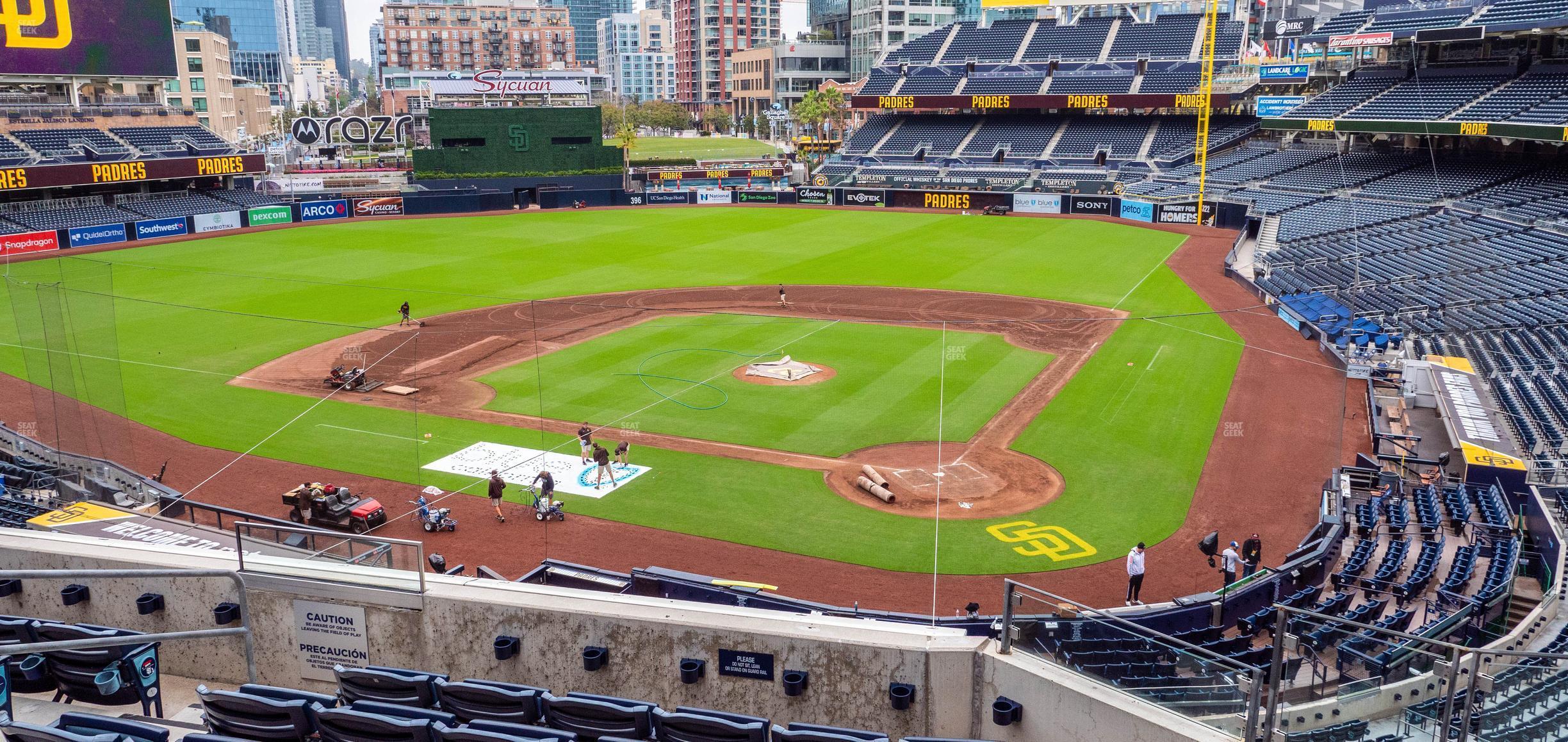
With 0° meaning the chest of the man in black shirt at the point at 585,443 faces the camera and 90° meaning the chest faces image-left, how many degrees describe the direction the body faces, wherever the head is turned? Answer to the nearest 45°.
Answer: approximately 0°

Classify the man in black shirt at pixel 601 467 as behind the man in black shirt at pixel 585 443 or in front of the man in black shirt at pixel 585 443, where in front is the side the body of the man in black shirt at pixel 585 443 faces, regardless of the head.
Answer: in front

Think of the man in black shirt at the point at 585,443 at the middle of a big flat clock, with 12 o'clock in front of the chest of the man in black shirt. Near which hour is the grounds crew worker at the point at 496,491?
The grounds crew worker is roughly at 1 o'clock from the man in black shirt.

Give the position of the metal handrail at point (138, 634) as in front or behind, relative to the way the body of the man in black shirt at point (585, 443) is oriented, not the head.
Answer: in front

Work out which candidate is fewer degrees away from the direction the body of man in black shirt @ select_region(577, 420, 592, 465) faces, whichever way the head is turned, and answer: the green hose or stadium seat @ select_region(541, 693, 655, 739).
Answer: the stadium seat

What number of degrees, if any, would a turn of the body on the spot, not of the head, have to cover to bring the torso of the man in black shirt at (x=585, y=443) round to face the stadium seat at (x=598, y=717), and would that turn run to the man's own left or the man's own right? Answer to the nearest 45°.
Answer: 0° — they already face it

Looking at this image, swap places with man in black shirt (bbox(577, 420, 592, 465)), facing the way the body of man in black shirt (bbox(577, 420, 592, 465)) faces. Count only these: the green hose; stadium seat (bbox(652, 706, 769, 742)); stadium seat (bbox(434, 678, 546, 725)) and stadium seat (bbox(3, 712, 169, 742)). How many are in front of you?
3

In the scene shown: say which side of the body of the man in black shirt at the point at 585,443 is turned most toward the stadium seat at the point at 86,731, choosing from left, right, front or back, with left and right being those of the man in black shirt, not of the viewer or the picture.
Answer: front

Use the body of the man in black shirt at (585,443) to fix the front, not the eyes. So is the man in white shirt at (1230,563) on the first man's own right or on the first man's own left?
on the first man's own left

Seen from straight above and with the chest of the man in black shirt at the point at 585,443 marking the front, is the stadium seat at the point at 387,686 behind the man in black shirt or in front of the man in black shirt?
in front

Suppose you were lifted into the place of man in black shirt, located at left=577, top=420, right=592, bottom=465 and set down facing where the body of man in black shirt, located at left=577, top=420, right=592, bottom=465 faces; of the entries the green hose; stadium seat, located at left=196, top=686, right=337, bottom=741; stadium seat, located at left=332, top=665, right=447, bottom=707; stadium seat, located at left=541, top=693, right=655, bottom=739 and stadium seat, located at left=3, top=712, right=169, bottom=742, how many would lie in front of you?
4

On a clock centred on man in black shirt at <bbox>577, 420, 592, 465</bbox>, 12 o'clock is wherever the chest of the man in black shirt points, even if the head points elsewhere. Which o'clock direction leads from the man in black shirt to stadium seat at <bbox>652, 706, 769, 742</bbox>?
The stadium seat is roughly at 12 o'clock from the man in black shirt.

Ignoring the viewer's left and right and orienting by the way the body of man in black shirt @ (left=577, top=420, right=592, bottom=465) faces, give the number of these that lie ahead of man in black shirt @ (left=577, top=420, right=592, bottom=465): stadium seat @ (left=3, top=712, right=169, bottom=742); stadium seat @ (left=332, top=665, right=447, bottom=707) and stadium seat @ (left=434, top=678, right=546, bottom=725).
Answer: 3
